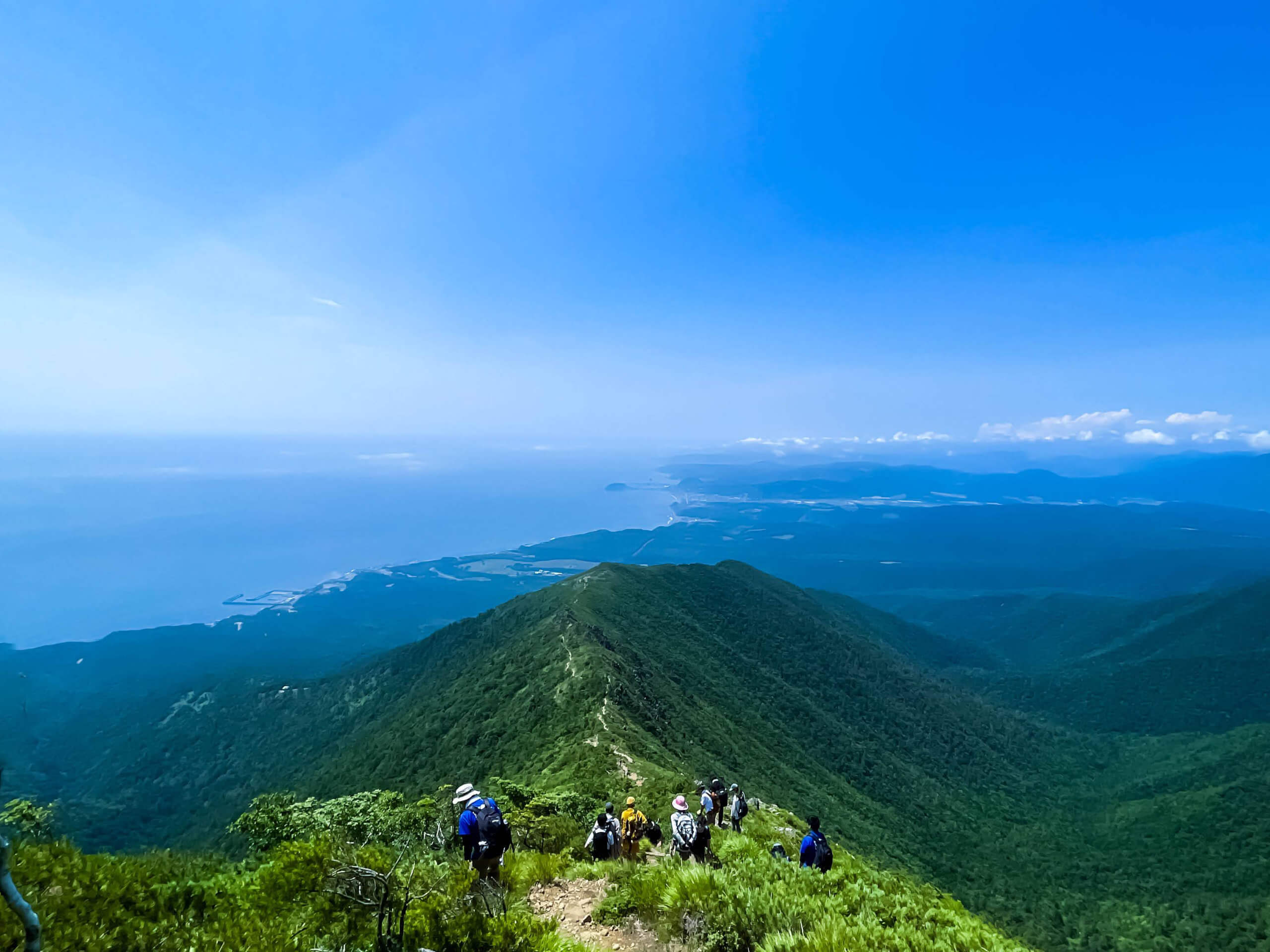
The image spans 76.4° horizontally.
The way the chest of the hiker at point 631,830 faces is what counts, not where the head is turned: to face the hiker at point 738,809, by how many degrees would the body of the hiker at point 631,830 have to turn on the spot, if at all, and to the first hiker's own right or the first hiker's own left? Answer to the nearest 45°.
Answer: approximately 45° to the first hiker's own right

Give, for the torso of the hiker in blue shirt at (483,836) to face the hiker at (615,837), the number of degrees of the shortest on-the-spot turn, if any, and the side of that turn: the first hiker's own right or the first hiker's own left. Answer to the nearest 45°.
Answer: approximately 90° to the first hiker's own right

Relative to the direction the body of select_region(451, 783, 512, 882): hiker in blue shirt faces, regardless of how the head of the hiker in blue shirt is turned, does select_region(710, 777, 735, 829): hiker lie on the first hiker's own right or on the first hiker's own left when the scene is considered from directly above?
on the first hiker's own right

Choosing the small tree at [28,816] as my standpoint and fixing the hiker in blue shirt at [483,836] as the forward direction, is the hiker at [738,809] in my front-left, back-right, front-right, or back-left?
front-left

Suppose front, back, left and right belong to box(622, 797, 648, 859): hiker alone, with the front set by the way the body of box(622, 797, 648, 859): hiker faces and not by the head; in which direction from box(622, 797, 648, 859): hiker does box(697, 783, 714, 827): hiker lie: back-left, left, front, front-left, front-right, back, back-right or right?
front-right

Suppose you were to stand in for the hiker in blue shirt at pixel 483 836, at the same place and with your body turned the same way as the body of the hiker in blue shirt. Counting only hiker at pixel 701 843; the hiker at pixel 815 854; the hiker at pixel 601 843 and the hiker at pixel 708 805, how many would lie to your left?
0

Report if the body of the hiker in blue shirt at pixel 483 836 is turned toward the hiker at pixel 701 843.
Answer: no

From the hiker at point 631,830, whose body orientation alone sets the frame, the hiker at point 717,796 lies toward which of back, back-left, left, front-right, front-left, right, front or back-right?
front-right

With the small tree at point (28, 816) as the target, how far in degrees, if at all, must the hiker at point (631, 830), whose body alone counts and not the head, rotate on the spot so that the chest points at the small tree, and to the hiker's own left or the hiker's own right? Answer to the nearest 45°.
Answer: approximately 90° to the hiker's own left

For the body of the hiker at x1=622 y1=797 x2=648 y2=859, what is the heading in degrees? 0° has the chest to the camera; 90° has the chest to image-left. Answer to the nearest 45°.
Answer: approximately 180°

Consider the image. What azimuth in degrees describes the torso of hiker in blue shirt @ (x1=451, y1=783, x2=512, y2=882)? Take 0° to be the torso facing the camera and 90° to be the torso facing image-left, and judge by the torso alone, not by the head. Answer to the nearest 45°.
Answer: approximately 135°

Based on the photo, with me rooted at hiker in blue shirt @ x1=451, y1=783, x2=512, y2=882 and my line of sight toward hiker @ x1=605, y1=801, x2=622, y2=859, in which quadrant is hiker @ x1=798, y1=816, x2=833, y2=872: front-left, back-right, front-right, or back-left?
front-right

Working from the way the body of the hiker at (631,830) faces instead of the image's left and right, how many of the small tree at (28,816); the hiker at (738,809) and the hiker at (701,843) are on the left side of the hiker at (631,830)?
1

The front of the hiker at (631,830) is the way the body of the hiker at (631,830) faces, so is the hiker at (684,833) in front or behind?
behind

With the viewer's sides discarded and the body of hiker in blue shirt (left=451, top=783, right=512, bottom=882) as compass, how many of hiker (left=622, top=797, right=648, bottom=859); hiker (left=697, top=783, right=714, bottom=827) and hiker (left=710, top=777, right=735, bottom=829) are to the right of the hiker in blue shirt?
3

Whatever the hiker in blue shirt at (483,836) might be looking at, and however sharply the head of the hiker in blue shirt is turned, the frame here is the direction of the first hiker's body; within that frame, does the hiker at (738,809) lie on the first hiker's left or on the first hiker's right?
on the first hiker's right

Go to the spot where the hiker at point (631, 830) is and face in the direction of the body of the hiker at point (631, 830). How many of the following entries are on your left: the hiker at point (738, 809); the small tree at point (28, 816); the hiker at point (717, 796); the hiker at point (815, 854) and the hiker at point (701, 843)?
1
